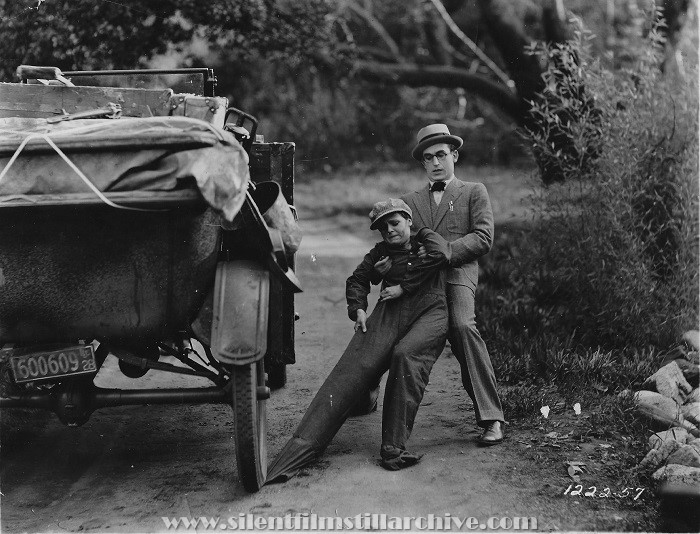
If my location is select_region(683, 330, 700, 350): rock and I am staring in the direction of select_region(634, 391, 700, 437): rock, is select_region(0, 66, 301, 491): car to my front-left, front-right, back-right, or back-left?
front-right

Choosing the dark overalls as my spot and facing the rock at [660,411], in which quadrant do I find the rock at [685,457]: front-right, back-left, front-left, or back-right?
front-right

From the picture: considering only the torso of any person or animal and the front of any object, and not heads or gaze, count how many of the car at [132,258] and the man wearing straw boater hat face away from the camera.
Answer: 1

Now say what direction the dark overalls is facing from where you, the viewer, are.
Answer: facing the viewer and to the left of the viewer

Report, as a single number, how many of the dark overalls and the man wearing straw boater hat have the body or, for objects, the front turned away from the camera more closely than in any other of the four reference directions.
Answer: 0

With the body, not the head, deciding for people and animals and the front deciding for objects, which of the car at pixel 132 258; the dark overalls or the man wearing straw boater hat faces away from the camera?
the car

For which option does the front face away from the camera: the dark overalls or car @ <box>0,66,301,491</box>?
the car

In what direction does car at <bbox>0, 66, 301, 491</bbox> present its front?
away from the camera

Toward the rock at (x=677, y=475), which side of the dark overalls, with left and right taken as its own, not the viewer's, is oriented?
left

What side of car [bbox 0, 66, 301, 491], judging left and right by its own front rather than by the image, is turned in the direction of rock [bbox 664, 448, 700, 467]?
right

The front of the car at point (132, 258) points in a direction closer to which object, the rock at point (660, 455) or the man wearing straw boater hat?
the man wearing straw boater hat

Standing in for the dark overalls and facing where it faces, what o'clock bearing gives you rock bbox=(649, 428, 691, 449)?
The rock is roughly at 8 o'clock from the dark overalls.

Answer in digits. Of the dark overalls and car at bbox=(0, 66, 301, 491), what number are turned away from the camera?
1

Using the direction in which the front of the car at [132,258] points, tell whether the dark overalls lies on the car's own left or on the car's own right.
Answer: on the car's own right
